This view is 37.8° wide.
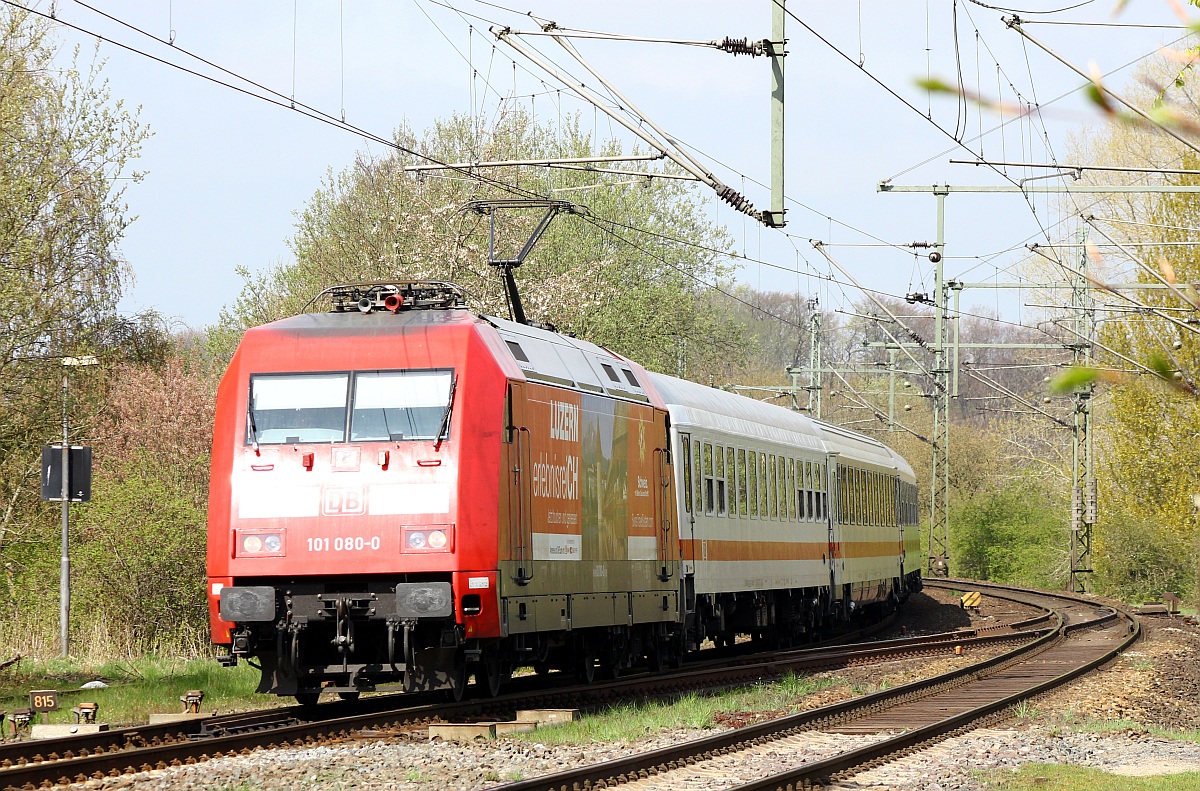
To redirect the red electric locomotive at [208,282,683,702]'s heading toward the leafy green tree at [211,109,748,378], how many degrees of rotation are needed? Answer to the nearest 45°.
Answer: approximately 180°

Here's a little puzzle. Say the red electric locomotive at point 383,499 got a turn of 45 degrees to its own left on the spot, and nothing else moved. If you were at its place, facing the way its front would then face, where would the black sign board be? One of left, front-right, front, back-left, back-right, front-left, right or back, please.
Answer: back

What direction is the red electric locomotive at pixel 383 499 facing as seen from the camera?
toward the camera
